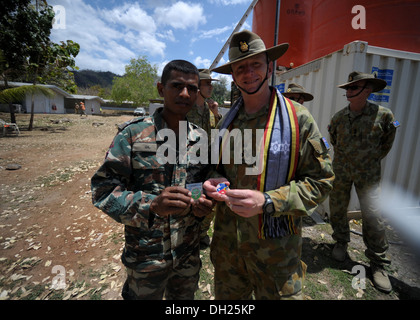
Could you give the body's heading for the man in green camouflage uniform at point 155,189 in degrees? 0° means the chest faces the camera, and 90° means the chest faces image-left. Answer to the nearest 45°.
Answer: approximately 315°

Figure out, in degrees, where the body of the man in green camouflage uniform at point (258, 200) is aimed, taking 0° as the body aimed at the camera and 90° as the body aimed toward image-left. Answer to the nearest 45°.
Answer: approximately 45°

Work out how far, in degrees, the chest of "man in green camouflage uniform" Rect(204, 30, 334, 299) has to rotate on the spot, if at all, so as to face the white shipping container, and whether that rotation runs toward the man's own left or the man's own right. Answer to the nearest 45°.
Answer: approximately 180°

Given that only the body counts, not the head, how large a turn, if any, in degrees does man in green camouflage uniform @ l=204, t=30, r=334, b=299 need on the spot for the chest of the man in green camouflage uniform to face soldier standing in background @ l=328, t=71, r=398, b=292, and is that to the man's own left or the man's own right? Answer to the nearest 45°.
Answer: approximately 180°

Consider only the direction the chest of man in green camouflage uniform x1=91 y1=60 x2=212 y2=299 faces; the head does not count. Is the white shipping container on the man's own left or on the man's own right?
on the man's own left

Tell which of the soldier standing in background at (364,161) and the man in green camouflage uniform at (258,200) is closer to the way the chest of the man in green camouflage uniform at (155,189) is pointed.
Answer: the man in green camouflage uniform

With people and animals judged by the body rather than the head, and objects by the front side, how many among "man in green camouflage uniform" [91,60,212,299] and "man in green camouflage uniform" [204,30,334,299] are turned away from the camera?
0

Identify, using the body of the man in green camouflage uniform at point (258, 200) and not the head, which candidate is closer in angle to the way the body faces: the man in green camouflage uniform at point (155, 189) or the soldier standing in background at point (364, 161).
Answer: the man in green camouflage uniform
